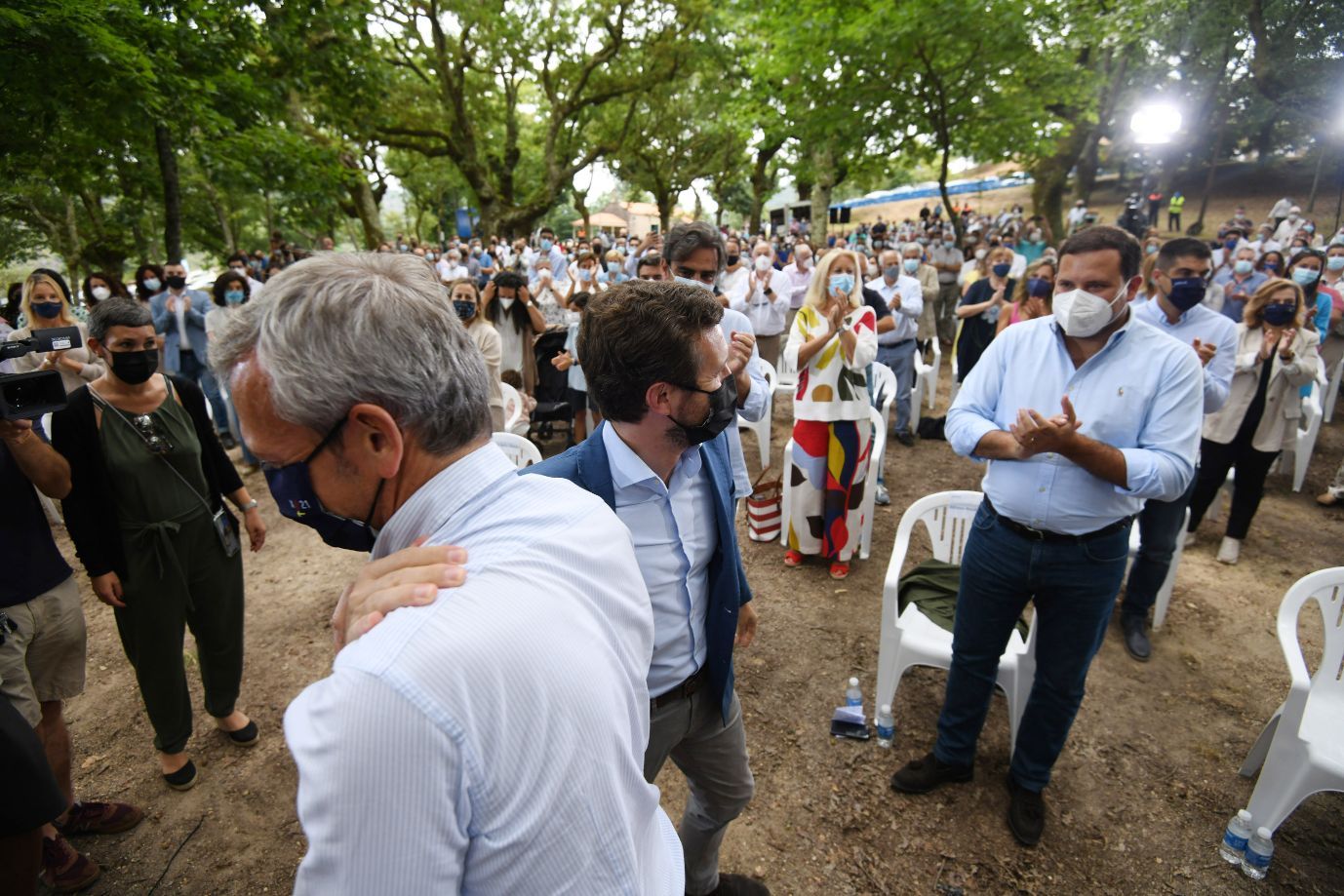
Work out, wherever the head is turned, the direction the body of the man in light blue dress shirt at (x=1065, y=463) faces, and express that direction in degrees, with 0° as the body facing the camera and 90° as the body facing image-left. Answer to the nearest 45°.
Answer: approximately 45°

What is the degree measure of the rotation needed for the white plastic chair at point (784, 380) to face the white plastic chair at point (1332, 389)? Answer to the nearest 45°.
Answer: approximately 90° to its left

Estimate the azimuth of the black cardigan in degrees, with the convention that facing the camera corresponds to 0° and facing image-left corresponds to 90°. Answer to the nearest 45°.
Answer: approximately 315°

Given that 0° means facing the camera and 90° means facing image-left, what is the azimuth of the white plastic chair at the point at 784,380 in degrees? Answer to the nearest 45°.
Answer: approximately 0°

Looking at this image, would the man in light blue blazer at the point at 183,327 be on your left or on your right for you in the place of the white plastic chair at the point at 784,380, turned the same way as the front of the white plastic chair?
on your right

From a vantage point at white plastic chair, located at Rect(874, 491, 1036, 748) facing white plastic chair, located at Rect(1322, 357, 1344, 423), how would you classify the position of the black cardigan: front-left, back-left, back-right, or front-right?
back-left

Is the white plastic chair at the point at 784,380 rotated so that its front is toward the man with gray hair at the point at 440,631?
yes
